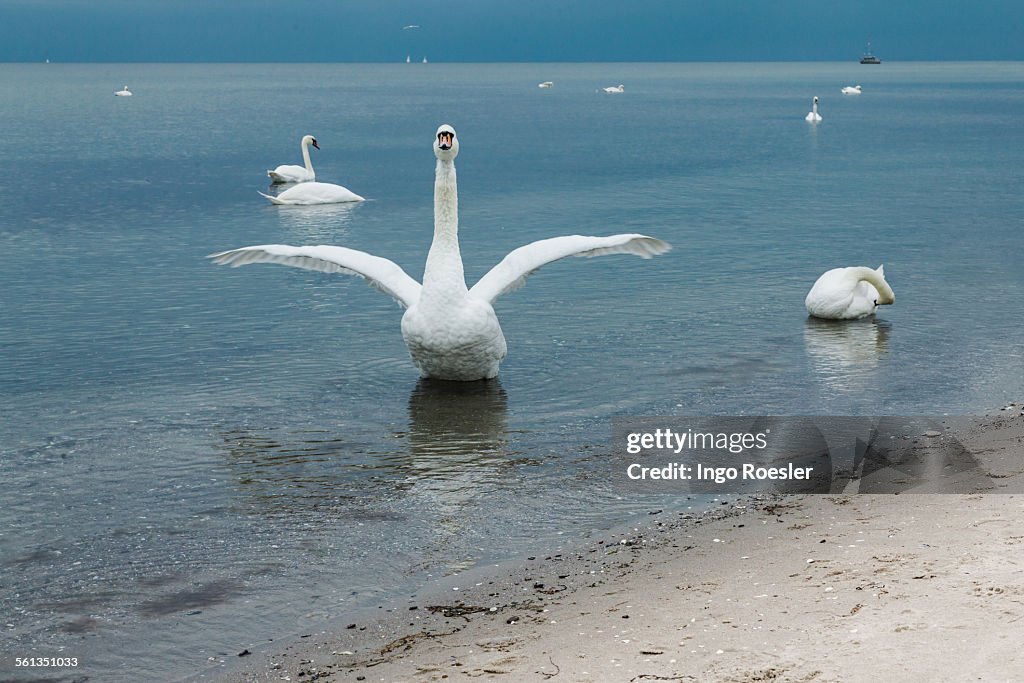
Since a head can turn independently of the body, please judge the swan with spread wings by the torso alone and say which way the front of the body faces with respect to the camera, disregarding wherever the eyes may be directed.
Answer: toward the camera

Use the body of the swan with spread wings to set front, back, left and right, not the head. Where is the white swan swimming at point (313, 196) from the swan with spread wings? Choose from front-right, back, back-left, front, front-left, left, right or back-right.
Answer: back

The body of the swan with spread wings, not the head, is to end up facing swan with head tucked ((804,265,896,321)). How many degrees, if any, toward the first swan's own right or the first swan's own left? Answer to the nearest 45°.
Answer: approximately 135° to the first swan's own left
